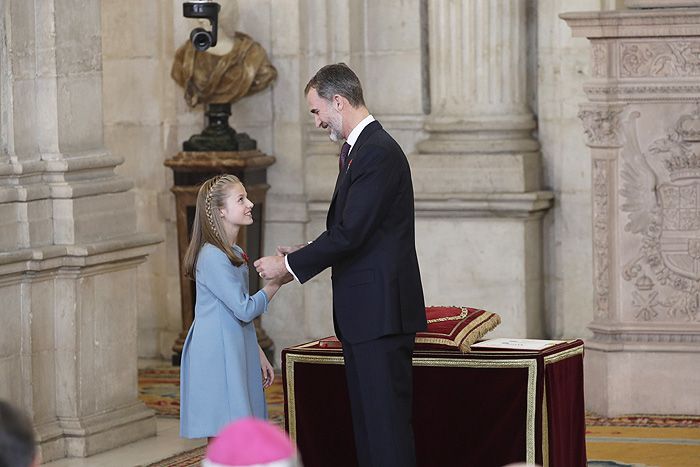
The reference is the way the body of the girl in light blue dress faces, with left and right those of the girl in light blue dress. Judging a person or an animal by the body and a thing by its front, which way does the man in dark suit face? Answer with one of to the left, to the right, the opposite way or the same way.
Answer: the opposite way

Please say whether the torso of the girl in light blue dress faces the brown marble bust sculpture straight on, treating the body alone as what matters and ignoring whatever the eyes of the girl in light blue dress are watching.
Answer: no

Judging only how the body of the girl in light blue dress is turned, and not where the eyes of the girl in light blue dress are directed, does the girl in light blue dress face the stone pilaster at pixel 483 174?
no

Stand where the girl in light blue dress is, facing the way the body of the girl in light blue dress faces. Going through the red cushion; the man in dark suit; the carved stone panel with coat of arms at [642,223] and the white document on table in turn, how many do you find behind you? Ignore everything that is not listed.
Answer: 0

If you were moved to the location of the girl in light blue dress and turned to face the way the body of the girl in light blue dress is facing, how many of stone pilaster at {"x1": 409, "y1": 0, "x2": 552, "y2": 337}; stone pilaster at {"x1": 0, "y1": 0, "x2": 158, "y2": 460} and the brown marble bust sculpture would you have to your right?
0

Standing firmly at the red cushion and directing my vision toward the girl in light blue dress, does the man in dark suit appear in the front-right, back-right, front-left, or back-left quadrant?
front-left

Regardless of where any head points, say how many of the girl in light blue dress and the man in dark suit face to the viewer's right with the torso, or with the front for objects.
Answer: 1

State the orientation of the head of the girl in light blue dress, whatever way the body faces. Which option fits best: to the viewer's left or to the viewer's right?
to the viewer's right

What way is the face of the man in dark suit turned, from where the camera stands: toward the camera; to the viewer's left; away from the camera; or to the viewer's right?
to the viewer's left

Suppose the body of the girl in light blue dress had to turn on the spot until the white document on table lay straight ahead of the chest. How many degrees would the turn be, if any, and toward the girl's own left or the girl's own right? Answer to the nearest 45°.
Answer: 0° — they already face it

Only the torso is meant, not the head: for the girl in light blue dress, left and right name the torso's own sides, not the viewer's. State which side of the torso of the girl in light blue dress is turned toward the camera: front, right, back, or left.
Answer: right

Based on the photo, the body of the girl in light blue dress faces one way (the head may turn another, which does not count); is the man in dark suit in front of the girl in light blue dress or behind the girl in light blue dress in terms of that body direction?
in front

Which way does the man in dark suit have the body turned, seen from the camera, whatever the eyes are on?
to the viewer's left

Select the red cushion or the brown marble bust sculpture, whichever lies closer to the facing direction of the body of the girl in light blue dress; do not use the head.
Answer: the red cushion
